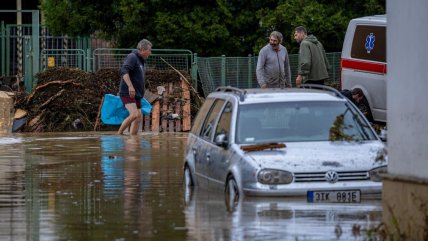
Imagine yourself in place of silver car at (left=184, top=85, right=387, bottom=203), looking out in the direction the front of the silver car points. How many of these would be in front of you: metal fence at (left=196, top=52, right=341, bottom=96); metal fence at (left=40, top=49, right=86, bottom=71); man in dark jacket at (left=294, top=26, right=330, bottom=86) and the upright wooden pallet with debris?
0

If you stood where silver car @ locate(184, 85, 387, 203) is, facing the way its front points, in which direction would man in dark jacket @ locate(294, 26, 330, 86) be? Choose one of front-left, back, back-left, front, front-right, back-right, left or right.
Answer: back-left

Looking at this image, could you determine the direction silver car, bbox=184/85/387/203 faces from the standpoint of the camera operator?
facing the viewer and to the right of the viewer

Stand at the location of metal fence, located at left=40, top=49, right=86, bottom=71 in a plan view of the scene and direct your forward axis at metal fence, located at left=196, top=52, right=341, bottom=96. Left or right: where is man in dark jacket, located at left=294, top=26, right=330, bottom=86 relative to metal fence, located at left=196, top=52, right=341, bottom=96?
right

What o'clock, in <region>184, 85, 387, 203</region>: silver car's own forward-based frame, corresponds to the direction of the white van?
The white van is roughly at 8 o'clock from the silver car.

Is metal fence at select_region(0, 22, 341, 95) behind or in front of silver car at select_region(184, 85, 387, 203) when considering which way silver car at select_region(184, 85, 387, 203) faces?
behind

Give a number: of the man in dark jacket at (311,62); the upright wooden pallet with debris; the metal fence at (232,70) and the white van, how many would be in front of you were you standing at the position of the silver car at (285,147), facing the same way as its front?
0

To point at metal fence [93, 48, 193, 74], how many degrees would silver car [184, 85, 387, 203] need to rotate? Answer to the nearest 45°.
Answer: approximately 135° to its left

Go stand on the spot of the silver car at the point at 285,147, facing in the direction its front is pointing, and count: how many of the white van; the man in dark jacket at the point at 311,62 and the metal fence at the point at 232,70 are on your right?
0

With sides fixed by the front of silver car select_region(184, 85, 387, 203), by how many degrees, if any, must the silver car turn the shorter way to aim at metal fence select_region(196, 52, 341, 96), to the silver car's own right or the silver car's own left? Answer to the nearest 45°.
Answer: approximately 135° to the silver car's own left

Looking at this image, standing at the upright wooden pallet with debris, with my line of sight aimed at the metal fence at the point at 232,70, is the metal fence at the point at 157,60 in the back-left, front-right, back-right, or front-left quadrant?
front-left

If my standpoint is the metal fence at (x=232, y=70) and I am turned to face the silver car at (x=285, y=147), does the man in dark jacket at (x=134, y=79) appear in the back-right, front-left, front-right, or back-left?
front-right

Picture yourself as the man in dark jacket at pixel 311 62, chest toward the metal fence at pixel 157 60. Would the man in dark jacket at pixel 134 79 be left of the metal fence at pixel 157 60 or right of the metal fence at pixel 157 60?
left

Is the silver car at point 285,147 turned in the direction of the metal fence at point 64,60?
no
